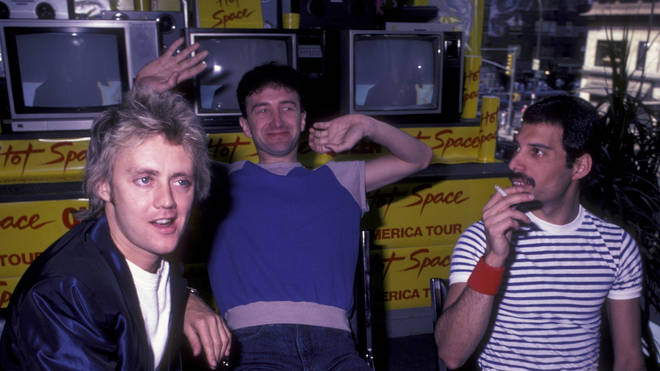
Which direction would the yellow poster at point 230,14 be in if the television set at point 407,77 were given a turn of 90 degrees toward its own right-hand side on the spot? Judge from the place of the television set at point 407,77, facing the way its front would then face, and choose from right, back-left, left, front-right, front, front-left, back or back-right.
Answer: front

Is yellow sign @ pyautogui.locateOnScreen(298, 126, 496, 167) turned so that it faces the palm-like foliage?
no

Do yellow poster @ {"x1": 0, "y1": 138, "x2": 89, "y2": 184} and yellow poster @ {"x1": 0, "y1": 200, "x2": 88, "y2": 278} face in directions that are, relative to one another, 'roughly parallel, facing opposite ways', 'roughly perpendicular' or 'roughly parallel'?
roughly parallel

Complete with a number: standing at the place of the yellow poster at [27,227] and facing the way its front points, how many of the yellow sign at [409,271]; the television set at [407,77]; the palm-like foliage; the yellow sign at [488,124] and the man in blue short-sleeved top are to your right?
0

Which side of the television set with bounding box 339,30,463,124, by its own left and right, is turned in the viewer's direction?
front

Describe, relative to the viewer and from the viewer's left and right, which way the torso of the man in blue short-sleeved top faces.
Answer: facing the viewer

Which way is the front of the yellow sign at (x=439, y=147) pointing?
toward the camera

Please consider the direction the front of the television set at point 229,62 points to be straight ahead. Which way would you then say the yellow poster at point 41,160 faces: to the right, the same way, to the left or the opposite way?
the same way

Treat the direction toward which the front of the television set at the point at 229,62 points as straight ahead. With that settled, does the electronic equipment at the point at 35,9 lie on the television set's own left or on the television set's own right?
on the television set's own right

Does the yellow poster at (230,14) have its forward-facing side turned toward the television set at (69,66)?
no

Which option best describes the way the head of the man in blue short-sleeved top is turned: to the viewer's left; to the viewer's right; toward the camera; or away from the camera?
toward the camera

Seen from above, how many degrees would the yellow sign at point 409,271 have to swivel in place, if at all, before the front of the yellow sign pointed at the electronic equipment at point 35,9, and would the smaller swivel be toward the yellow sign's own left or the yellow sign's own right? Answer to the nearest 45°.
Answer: approximately 90° to the yellow sign's own right
